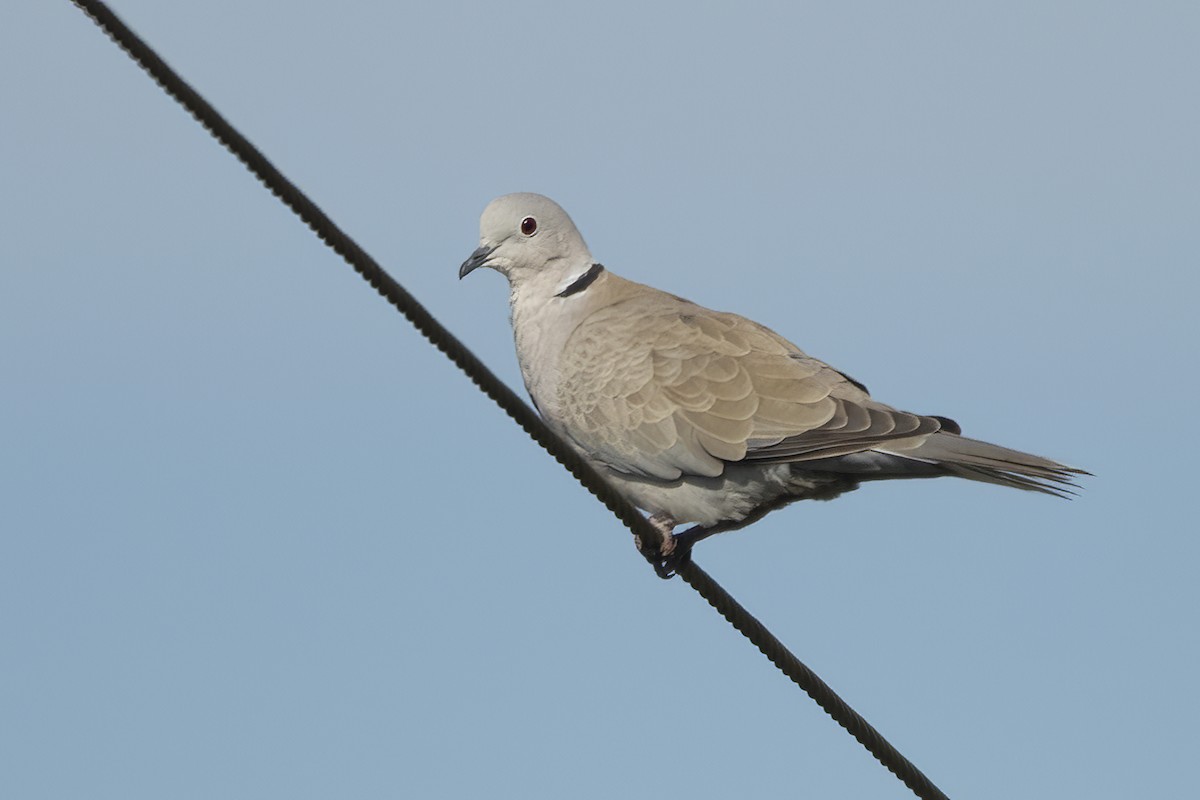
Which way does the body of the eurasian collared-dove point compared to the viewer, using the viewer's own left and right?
facing to the left of the viewer
